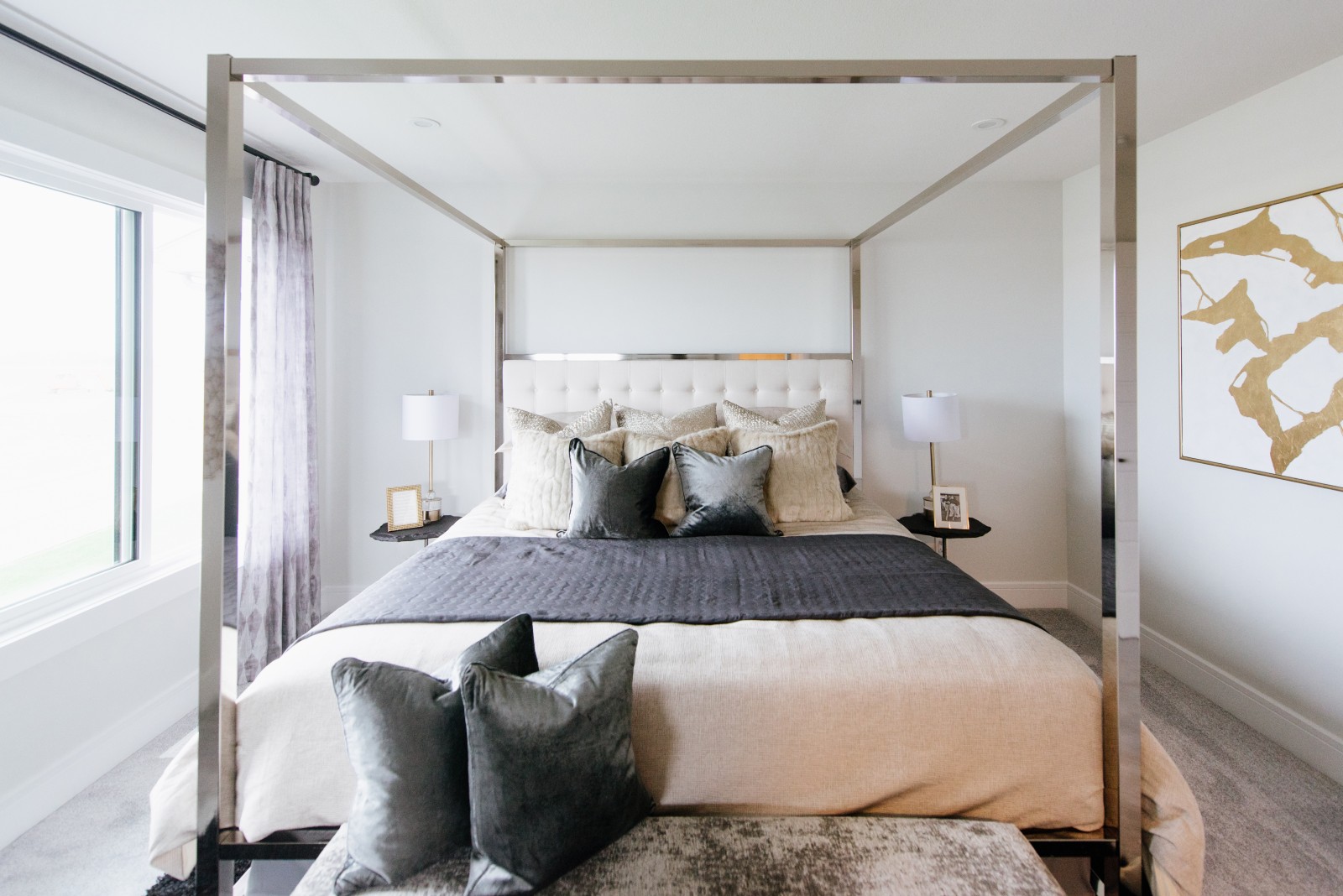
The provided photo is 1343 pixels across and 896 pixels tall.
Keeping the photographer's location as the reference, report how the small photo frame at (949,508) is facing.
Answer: facing the viewer

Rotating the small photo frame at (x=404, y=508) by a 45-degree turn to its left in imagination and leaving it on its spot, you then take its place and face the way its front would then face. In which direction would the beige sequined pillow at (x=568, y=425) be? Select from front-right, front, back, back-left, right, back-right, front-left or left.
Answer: front

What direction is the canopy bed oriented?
toward the camera

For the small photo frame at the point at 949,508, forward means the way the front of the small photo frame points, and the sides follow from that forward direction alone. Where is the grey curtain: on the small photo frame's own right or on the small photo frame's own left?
on the small photo frame's own right

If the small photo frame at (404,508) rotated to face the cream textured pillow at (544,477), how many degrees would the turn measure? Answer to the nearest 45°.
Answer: approximately 45° to its left

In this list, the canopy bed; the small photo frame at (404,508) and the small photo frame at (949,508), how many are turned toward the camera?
3

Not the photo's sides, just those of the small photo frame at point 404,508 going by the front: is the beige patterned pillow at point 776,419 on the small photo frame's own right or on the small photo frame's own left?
on the small photo frame's own left

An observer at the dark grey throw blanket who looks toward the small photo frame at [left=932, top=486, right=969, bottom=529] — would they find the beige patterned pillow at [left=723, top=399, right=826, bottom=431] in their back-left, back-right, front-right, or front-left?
front-left

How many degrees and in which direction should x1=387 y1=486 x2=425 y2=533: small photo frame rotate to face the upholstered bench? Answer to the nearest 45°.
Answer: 0° — it already faces it

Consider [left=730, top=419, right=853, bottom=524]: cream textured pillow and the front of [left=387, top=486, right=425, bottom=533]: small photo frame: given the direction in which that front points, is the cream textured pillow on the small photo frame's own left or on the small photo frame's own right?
on the small photo frame's own left

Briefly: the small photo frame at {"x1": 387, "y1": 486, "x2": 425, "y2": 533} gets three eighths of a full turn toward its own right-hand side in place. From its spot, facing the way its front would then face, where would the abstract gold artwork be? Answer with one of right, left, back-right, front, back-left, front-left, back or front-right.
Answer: back

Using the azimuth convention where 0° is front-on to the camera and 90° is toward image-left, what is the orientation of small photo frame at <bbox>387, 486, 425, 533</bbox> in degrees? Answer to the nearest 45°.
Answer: approximately 0°
